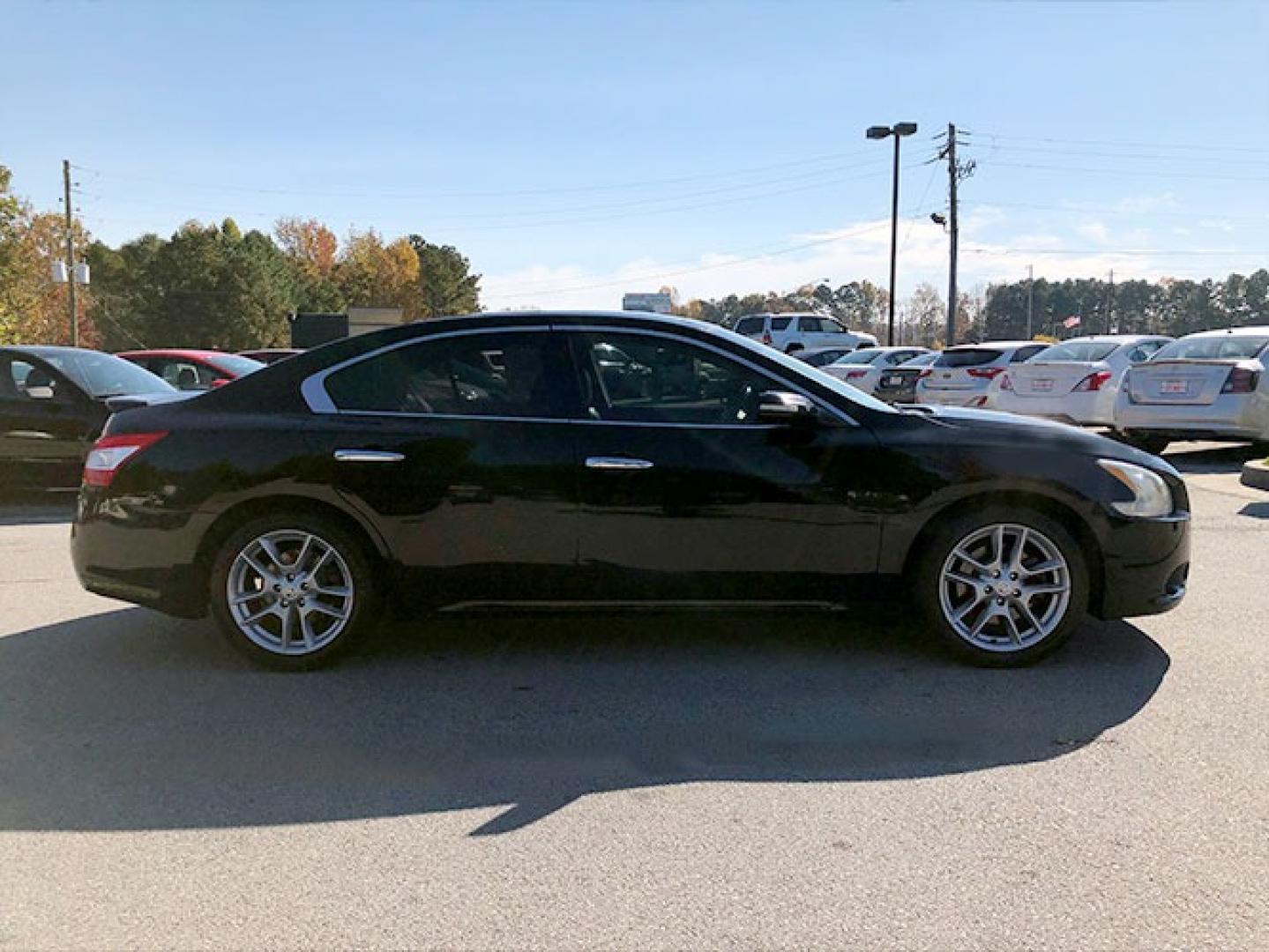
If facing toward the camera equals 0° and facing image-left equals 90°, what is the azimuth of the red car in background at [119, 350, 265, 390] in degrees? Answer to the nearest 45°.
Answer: approximately 315°

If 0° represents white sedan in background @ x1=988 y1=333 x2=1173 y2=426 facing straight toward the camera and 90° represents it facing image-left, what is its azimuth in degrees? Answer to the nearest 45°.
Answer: approximately 225°

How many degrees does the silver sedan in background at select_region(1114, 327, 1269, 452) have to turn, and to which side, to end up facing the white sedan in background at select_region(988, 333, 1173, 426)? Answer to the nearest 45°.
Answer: approximately 90° to its left

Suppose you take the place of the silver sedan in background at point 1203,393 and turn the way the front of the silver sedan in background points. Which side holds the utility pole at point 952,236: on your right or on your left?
on your left

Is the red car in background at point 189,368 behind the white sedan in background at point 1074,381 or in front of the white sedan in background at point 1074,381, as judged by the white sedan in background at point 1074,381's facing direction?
behind

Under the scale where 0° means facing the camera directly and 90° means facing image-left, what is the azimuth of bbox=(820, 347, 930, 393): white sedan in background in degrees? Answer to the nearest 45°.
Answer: approximately 225°

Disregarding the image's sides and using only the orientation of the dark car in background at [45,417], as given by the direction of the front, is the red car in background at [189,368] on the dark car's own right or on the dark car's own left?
on the dark car's own left

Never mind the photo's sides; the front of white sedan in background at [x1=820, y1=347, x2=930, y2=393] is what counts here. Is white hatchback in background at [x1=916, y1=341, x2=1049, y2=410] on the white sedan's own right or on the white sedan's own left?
on the white sedan's own right

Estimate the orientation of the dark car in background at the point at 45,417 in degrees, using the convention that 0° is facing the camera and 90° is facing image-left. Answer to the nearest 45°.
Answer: approximately 315°

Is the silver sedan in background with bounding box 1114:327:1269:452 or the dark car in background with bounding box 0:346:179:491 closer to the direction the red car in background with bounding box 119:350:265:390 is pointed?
the silver sedan in background
